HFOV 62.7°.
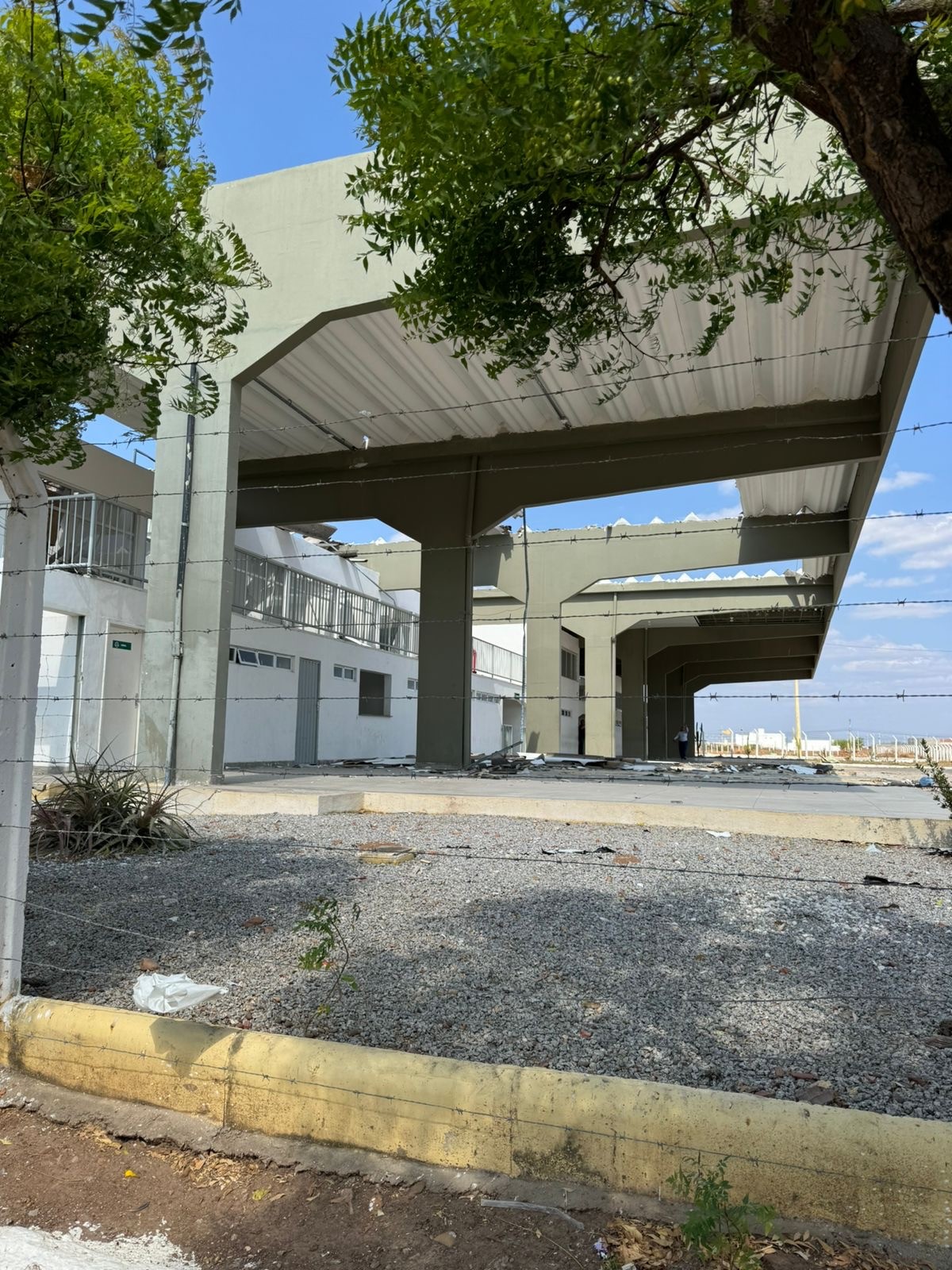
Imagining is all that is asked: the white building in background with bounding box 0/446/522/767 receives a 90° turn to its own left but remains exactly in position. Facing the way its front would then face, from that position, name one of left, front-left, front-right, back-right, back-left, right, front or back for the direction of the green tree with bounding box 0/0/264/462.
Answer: back-right

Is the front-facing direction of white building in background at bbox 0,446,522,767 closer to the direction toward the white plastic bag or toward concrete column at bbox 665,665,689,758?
the white plastic bag

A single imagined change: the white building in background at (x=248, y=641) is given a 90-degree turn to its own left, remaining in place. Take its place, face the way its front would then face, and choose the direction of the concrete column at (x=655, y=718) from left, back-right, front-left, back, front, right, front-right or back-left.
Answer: front

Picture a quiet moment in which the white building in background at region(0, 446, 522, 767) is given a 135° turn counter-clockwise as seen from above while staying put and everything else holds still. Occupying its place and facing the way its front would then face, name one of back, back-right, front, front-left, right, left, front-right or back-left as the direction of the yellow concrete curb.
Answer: back

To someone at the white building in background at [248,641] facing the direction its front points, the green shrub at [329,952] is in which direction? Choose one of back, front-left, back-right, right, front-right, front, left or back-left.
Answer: front-right

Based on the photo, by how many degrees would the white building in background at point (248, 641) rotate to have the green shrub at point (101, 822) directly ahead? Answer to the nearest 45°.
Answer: approximately 45° to its right

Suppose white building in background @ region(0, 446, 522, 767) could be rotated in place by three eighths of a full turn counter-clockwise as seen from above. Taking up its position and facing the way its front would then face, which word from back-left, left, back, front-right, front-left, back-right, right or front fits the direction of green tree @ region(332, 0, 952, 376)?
back

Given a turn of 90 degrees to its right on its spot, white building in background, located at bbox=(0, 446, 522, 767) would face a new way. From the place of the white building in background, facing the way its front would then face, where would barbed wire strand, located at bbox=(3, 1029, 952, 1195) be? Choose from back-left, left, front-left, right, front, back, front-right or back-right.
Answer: front-left

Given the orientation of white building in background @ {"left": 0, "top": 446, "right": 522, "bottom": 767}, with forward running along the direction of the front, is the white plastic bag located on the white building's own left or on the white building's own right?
on the white building's own right

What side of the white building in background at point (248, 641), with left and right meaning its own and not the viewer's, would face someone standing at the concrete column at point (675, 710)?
left

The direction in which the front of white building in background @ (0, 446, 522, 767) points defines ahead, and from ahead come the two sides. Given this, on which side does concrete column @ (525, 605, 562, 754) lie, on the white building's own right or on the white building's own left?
on the white building's own left

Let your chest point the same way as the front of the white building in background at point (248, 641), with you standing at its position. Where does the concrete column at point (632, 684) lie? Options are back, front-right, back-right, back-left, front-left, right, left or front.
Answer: left

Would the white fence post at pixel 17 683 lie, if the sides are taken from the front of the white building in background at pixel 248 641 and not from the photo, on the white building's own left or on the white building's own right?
on the white building's own right

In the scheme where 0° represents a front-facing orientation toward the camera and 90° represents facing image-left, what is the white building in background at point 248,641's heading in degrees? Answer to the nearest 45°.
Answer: approximately 315°
